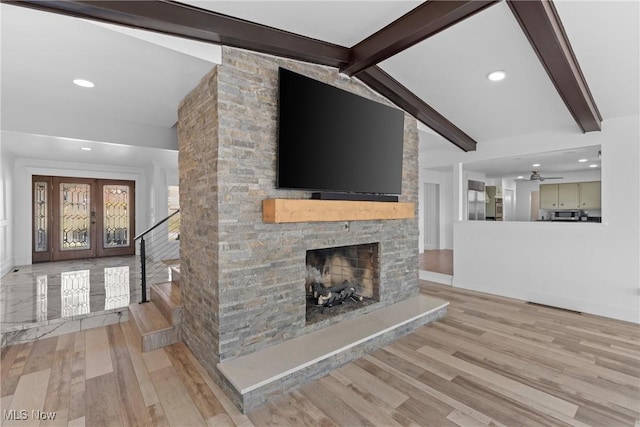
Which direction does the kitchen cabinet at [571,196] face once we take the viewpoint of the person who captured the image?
facing the viewer

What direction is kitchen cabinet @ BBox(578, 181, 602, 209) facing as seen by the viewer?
toward the camera

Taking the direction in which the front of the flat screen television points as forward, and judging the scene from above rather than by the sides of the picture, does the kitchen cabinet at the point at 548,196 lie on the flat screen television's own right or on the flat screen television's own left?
on the flat screen television's own left

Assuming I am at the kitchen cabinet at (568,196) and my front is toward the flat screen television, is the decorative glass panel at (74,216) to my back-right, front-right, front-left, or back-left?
front-right

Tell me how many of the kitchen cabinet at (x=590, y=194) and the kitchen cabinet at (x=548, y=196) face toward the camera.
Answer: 2

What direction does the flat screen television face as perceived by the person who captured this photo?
facing the viewer and to the right of the viewer

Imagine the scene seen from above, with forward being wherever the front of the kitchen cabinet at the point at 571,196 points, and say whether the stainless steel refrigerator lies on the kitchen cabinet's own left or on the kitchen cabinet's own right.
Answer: on the kitchen cabinet's own right

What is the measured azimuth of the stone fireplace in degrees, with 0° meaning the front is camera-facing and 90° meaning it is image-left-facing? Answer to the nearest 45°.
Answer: approximately 315°

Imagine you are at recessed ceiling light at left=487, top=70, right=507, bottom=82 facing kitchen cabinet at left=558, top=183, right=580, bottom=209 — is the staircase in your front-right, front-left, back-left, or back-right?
back-left

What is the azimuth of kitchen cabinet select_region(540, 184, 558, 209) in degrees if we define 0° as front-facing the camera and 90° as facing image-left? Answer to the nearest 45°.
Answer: approximately 0°

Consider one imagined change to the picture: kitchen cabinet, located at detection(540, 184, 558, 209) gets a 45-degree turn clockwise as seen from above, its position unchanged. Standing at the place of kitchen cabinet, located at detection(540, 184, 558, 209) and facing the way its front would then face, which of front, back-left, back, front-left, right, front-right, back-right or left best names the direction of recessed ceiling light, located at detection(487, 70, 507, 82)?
front-left
